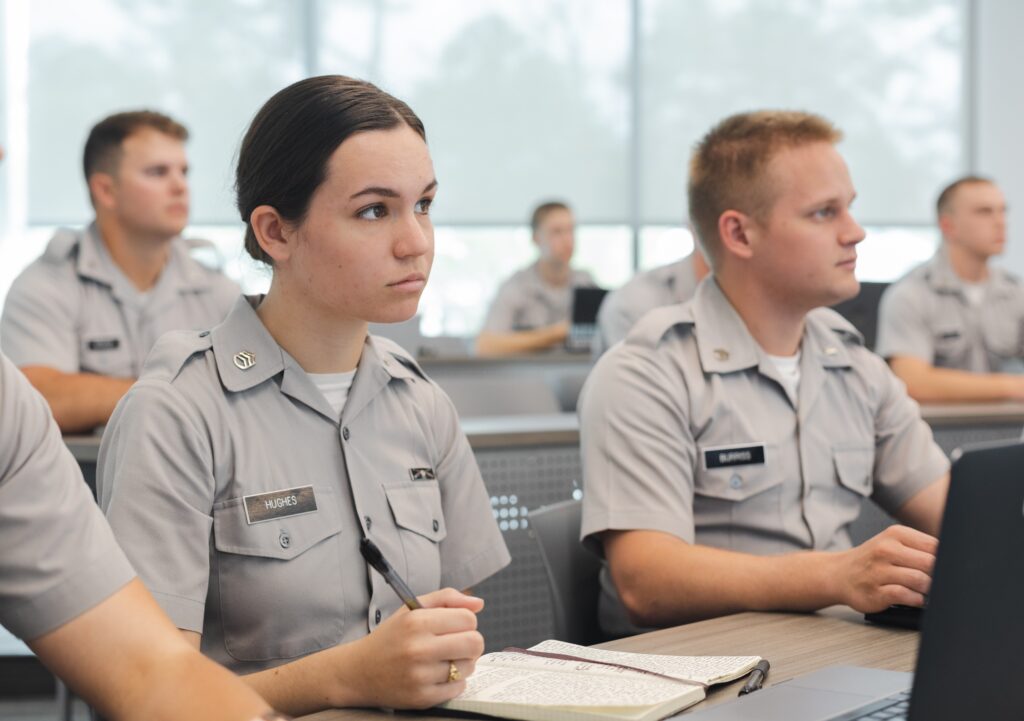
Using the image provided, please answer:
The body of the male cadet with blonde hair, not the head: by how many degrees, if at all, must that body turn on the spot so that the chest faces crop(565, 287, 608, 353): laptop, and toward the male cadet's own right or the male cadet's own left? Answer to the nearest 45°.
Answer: approximately 135° to the male cadet's own left

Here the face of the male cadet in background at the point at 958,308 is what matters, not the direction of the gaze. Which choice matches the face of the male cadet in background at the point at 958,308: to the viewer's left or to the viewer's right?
to the viewer's right

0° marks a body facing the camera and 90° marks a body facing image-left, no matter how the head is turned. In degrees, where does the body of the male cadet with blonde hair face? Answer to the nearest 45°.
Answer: approximately 315°

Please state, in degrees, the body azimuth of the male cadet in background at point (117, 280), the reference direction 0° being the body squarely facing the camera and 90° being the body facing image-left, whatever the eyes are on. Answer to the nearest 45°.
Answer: approximately 315°

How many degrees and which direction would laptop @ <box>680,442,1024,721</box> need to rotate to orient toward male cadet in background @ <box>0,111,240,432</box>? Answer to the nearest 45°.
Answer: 0° — it already faces them

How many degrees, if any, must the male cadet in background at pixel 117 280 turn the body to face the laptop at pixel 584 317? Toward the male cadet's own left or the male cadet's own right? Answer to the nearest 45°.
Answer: approximately 90° to the male cadet's own left

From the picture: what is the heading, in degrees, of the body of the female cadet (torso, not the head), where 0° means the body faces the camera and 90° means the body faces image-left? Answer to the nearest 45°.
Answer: approximately 315°

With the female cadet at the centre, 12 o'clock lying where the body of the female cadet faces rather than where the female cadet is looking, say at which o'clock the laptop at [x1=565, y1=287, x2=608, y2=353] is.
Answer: The laptop is roughly at 8 o'clock from the female cadet.

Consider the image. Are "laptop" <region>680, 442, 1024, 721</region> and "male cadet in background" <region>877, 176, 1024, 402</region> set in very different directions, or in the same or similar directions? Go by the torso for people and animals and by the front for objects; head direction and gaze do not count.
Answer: very different directions

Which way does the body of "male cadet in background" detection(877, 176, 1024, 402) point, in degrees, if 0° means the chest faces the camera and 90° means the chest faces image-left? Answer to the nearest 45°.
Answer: approximately 315°

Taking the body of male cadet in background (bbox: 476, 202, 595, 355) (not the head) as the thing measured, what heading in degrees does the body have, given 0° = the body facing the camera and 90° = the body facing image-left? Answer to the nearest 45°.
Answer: approximately 315°

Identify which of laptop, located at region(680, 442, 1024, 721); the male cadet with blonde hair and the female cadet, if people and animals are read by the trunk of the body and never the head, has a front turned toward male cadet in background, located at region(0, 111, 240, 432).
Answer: the laptop
